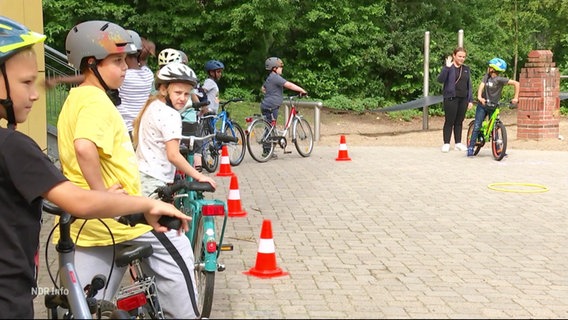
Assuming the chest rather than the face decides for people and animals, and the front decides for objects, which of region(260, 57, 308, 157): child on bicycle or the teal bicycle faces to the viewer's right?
the child on bicycle

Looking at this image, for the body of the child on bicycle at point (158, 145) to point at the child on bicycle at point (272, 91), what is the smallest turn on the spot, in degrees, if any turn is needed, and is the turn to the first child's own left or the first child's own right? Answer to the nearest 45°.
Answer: approximately 90° to the first child's own left

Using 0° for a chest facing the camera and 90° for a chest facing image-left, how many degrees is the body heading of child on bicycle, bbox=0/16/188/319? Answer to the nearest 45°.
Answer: approximately 270°

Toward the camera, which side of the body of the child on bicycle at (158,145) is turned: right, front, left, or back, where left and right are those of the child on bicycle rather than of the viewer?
right

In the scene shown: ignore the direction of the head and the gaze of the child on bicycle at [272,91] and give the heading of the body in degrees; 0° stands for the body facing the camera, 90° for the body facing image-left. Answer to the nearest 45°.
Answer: approximately 270°

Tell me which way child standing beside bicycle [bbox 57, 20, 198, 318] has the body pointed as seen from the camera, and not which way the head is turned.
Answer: to the viewer's right

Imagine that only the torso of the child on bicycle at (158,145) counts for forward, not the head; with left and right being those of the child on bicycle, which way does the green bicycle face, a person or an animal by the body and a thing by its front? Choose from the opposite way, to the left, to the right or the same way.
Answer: to the right

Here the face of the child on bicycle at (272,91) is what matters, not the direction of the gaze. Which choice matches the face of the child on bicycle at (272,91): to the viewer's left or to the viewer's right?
to the viewer's right

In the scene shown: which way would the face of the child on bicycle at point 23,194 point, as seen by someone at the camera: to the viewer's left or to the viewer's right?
to the viewer's right

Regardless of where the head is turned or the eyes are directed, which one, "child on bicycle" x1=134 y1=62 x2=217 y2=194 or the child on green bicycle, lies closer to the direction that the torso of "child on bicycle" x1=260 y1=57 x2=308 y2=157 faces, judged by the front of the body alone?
the child on green bicycle
